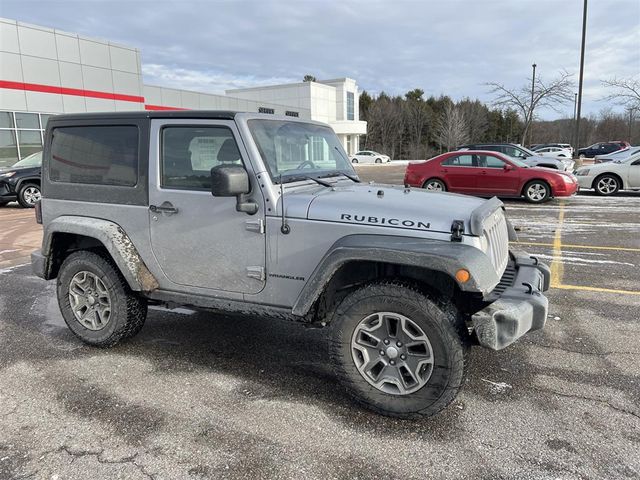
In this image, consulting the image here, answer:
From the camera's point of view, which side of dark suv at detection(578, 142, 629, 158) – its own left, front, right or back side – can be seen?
left

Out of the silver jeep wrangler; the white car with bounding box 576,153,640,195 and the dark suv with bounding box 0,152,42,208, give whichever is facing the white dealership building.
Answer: the white car

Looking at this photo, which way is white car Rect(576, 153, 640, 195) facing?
to the viewer's left

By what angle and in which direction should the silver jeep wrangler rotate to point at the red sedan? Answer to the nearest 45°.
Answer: approximately 90° to its left

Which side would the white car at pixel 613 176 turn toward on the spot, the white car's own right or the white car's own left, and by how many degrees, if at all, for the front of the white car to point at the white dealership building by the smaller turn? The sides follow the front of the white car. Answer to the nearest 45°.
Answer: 0° — it already faces it

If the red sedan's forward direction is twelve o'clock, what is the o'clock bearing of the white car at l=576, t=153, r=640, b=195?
The white car is roughly at 11 o'clock from the red sedan.

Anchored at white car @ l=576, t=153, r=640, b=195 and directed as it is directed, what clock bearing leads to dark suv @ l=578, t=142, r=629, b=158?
The dark suv is roughly at 3 o'clock from the white car.

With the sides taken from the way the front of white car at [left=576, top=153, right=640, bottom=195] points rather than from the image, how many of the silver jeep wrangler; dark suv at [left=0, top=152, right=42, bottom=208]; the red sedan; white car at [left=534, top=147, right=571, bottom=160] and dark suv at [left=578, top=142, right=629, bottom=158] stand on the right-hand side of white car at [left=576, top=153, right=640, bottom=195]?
2

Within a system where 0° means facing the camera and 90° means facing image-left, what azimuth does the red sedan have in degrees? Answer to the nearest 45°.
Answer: approximately 270°
